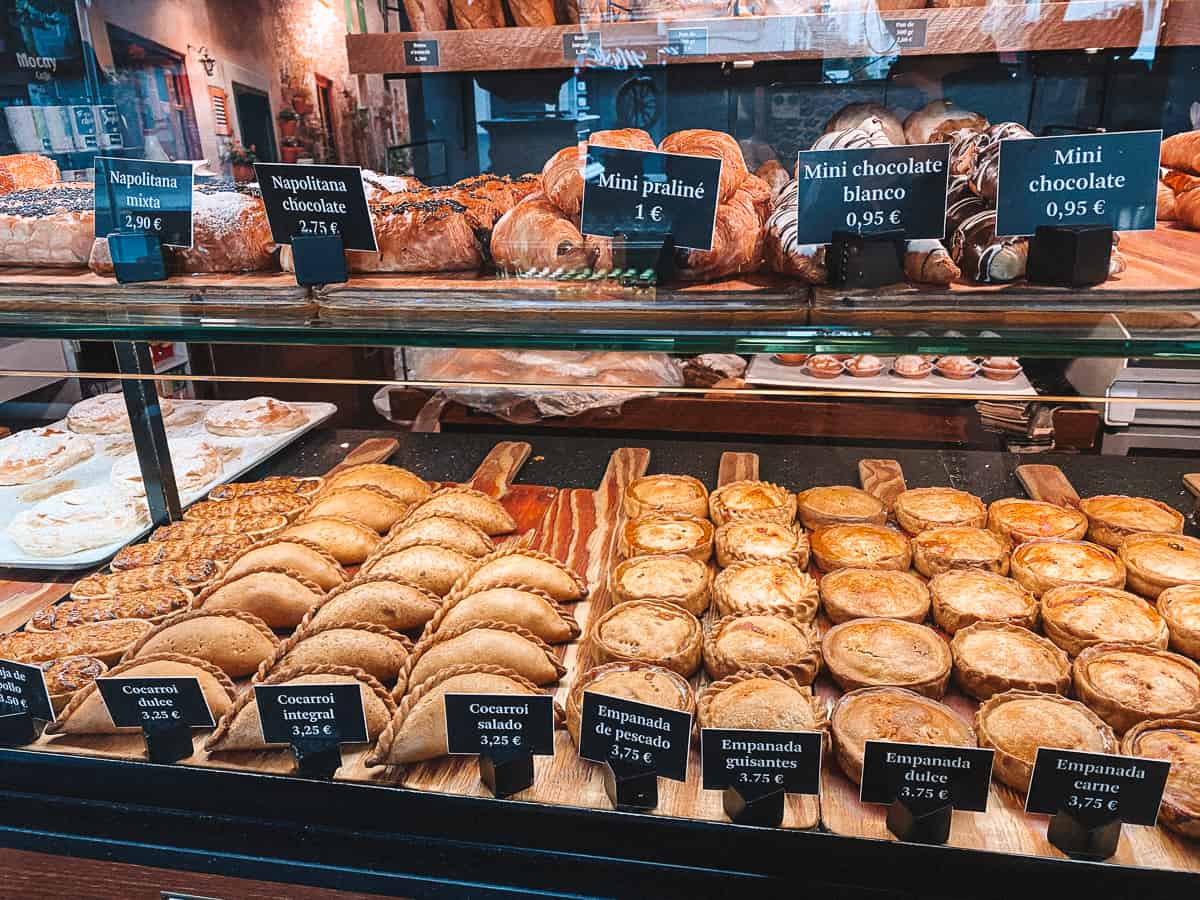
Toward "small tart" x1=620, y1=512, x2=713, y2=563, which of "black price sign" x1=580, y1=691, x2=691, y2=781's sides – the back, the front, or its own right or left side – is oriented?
back

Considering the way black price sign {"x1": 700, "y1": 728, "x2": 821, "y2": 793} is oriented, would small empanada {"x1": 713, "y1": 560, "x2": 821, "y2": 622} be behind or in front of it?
behind

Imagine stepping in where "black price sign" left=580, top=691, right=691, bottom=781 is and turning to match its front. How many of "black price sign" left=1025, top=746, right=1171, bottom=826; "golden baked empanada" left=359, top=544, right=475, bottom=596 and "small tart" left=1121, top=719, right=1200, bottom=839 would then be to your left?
2

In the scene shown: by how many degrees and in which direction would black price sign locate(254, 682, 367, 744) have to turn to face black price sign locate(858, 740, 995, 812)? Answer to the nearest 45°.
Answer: approximately 45° to its left

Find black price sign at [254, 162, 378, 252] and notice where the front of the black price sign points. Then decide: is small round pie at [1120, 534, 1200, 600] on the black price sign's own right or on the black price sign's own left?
on the black price sign's own left

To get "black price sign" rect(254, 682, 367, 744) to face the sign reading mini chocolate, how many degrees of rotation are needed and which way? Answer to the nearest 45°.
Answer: approximately 90° to its left

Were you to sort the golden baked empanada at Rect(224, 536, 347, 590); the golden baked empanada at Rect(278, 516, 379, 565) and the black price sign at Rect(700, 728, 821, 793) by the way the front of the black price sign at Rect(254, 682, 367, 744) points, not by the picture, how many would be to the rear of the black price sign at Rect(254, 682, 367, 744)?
2

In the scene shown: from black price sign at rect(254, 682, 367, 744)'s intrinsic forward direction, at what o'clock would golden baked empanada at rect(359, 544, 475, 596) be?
The golden baked empanada is roughly at 7 o'clock from the black price sign.
